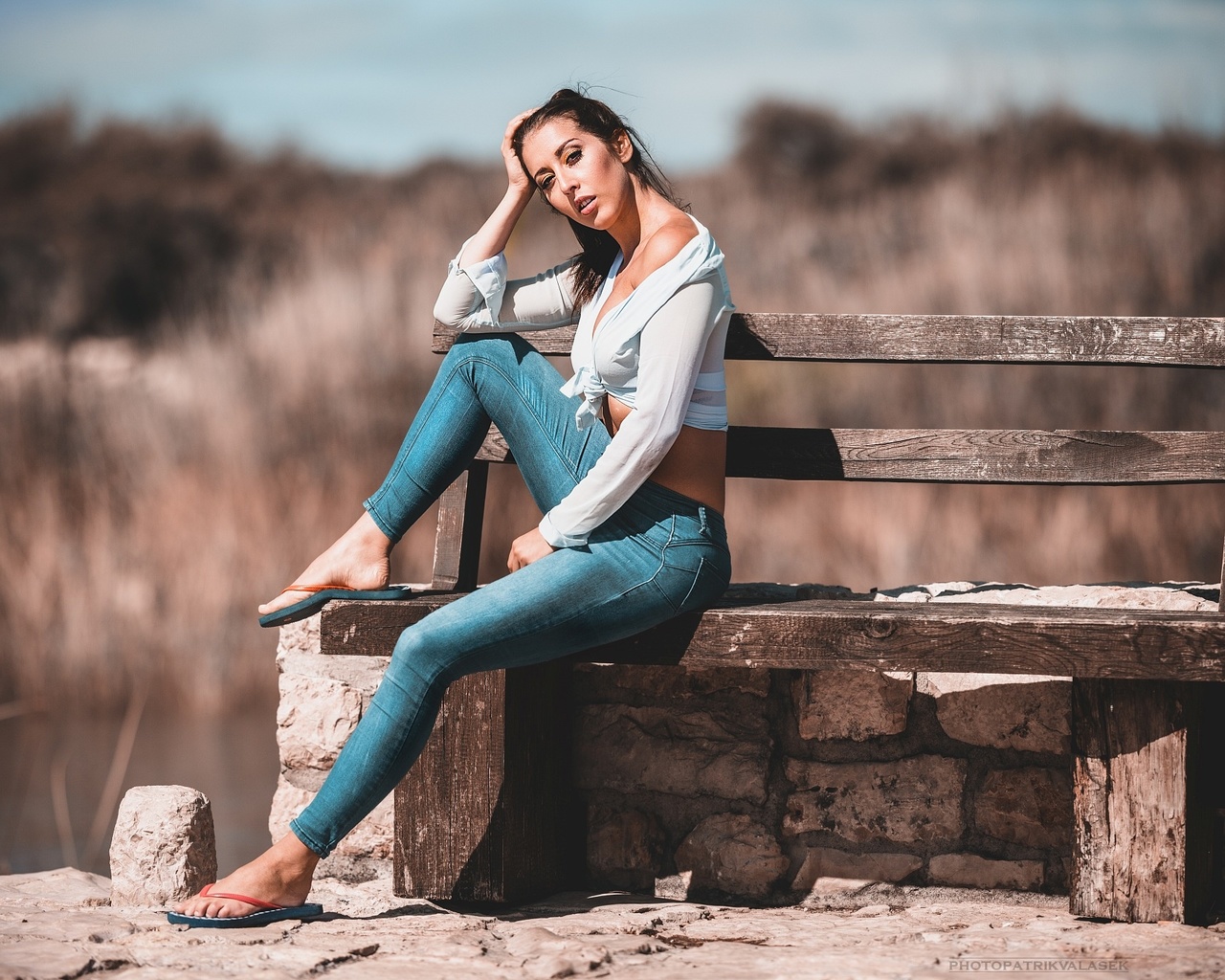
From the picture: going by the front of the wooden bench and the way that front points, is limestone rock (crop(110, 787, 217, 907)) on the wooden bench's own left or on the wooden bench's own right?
on the wooden bench's own right

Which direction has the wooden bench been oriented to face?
toward the camera

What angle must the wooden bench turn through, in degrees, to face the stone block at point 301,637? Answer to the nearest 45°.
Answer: approximately 90° to its right

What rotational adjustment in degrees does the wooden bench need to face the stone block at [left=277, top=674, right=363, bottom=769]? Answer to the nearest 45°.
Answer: approximately 90° to its right
